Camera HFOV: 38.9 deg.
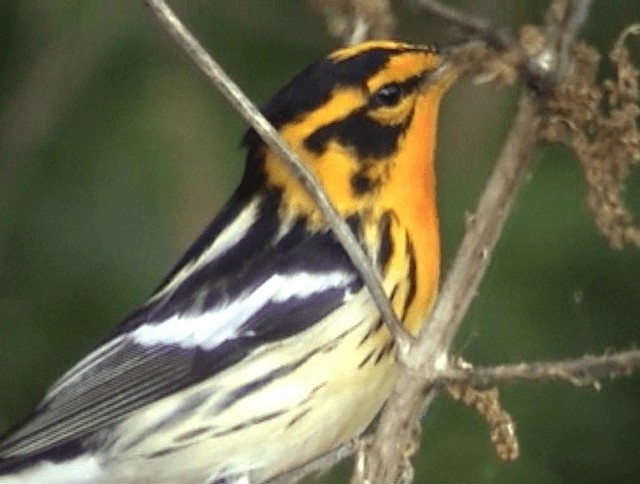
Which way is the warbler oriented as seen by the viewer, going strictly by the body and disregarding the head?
to the viewer's right

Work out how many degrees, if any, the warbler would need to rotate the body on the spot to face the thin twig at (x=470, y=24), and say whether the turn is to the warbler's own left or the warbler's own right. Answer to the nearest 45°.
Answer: approximately 45° to the warbler's own right
